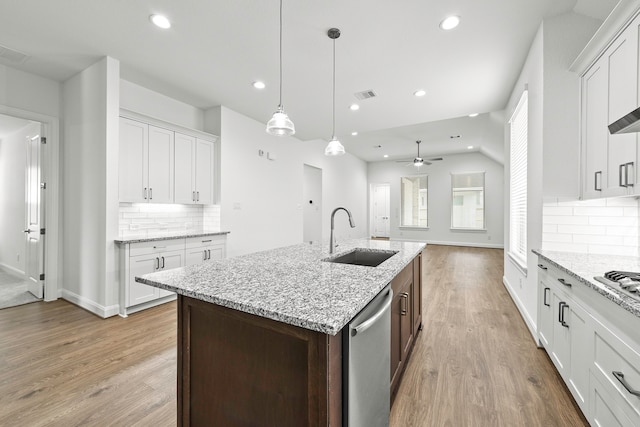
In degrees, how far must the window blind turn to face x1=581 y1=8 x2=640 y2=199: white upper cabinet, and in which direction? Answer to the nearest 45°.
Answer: approximately 90° to its left

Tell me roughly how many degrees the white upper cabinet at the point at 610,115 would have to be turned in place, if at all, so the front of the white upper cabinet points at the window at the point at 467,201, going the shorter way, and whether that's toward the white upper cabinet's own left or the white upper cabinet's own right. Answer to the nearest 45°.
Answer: approximately 45° to the white upper cabinet's own right

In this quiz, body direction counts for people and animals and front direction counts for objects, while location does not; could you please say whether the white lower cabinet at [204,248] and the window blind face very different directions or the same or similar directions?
very different directions

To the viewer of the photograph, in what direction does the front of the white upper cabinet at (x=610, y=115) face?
facing to the left of the viewer

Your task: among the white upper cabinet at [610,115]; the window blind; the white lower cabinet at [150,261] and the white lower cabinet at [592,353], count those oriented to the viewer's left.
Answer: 3

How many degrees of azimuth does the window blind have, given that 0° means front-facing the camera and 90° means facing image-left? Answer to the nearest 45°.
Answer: approximately 90°

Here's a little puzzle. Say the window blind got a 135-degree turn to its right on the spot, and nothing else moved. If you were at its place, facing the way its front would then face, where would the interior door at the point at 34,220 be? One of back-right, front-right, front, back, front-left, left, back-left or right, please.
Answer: back

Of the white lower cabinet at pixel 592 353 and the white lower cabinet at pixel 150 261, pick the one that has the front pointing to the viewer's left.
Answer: the white lower cabinet at pixel 592 353

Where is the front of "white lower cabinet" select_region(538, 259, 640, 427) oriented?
to the viewer's left

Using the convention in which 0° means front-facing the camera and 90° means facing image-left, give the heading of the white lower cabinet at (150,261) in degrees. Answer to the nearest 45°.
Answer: approximately 315°
